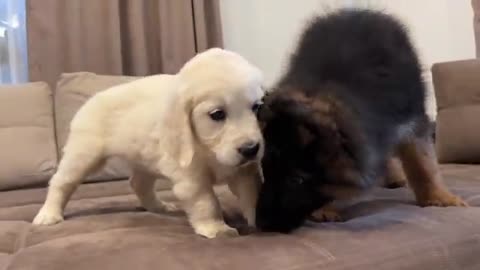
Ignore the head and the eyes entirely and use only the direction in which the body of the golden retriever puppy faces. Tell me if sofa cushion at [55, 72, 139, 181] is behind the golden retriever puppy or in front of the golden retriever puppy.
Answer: behind

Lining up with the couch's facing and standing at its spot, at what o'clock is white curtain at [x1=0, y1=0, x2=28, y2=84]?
The white curtain is roughly at 5 o'clock from the couch.

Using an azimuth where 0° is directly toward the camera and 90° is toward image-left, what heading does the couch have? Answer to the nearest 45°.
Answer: approximately 0°

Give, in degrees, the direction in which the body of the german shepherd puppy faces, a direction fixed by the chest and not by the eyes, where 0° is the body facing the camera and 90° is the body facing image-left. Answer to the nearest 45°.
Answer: approximately 45°
